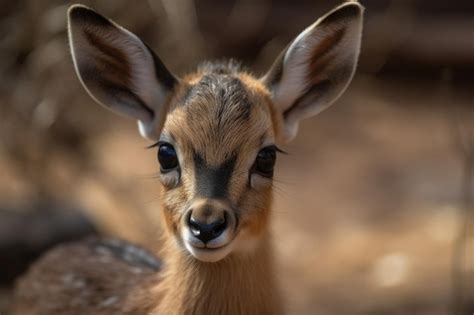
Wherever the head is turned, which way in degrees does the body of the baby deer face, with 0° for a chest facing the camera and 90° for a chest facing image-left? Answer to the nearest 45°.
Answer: approximately 315°
